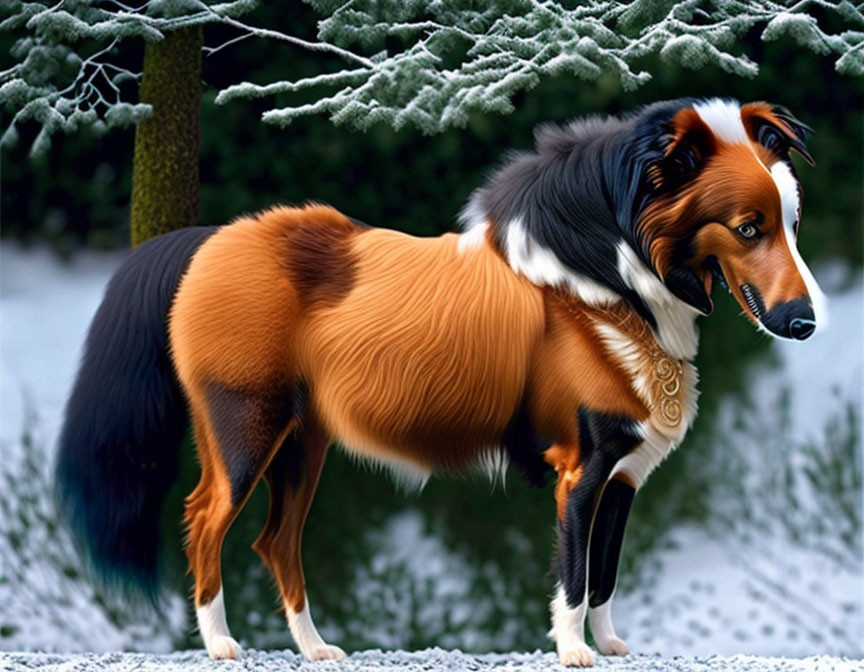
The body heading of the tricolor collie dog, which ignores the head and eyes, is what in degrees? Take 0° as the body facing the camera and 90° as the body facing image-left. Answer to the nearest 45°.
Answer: approximately 270°
